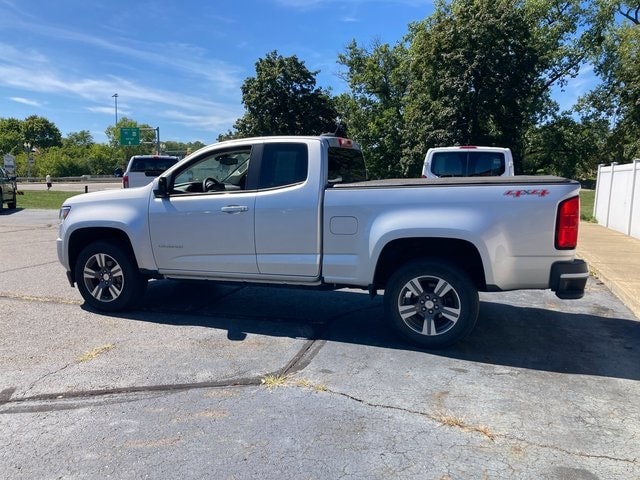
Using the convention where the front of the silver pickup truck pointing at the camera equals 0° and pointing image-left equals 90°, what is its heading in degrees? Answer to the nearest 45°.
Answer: approximately 90°

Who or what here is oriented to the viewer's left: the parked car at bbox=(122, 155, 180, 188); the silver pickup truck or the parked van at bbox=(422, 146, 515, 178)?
the silver pickup truck

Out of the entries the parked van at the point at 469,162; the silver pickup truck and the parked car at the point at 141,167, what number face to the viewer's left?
1

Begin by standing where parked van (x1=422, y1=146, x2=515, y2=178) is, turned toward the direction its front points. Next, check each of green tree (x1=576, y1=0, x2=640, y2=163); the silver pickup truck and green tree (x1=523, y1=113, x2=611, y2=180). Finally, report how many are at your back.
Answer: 1

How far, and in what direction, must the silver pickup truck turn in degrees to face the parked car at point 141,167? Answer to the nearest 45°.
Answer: approximately 45° to its right

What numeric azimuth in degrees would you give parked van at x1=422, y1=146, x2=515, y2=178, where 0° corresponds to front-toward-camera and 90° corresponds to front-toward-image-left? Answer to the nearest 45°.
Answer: approximately 180°

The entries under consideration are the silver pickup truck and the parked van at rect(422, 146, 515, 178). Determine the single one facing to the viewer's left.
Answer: the silver pickup truck

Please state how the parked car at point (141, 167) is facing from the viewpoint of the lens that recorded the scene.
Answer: facing away from the viewer

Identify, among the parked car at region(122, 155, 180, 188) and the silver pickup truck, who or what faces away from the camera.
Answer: the parked car

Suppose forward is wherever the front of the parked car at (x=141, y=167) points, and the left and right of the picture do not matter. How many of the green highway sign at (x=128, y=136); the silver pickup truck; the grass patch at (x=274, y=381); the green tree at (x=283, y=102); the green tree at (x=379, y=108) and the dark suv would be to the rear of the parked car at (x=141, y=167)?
2

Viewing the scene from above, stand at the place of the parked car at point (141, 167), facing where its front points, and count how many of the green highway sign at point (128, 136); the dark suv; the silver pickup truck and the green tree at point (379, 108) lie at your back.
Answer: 1

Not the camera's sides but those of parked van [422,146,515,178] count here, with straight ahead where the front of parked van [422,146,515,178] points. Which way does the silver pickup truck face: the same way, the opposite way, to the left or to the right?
to the left

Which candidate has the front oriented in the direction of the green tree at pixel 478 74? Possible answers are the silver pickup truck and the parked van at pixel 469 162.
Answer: the parked van

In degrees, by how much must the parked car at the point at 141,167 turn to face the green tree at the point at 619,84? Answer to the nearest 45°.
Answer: approximately 90° to its right
